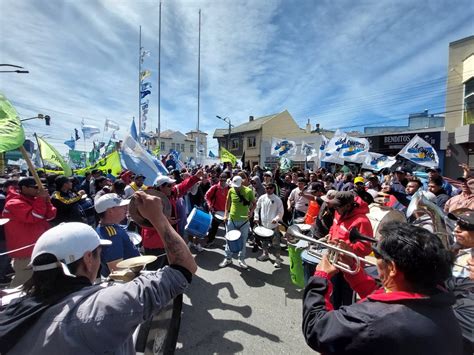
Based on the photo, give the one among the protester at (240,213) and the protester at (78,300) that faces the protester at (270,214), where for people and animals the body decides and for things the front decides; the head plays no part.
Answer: the protester at (78,300)

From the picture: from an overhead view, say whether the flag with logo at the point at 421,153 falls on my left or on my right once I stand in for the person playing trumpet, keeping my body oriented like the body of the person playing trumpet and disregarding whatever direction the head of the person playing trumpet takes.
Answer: on my right

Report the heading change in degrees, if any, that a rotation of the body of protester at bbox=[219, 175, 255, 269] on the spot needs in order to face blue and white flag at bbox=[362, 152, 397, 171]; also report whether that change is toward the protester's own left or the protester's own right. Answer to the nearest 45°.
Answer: approximately 135° to the protester's own left

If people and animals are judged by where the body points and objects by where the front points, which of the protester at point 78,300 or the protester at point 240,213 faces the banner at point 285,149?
the protester at point 78,300

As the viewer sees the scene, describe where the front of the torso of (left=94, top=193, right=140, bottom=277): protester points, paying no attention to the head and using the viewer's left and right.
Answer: facing to the right of the viewer

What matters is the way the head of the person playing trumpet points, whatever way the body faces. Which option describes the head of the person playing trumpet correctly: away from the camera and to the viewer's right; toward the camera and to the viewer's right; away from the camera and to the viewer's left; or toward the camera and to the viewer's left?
away from the camera and to the viewer's left

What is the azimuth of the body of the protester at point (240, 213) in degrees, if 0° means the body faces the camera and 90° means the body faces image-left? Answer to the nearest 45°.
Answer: approximately 0°

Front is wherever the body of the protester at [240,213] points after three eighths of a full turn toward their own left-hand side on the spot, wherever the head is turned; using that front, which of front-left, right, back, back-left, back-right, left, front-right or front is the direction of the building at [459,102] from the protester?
front

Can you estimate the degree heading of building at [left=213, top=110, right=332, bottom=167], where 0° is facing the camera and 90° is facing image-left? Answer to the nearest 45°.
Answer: approximately 45°

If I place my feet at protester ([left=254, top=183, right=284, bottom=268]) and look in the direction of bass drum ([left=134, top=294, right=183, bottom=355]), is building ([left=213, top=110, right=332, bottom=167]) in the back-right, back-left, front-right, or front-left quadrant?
back-right
